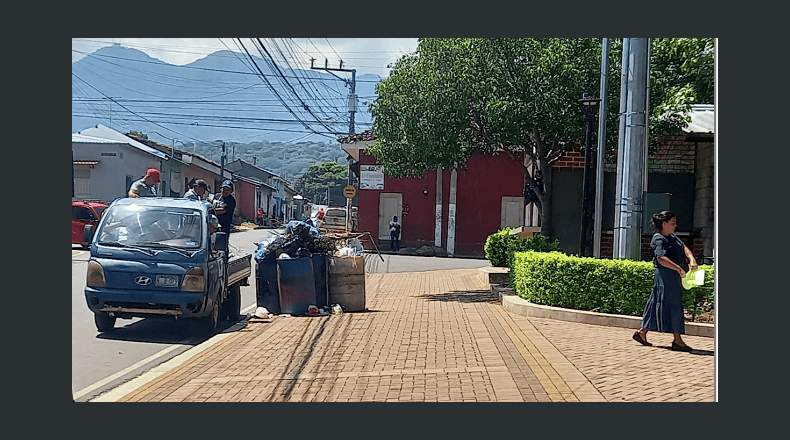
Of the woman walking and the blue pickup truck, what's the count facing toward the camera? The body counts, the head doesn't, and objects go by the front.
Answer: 1

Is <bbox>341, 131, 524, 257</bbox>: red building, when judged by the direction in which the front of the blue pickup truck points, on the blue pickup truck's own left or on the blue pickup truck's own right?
on the blue pickup truck's own left

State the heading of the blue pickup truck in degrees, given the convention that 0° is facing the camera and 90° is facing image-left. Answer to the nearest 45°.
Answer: approximately 0°

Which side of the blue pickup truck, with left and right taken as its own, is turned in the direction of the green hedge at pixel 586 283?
left

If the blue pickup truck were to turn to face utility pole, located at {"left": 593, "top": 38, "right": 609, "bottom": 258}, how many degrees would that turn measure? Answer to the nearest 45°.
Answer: approximately 90° to its left
